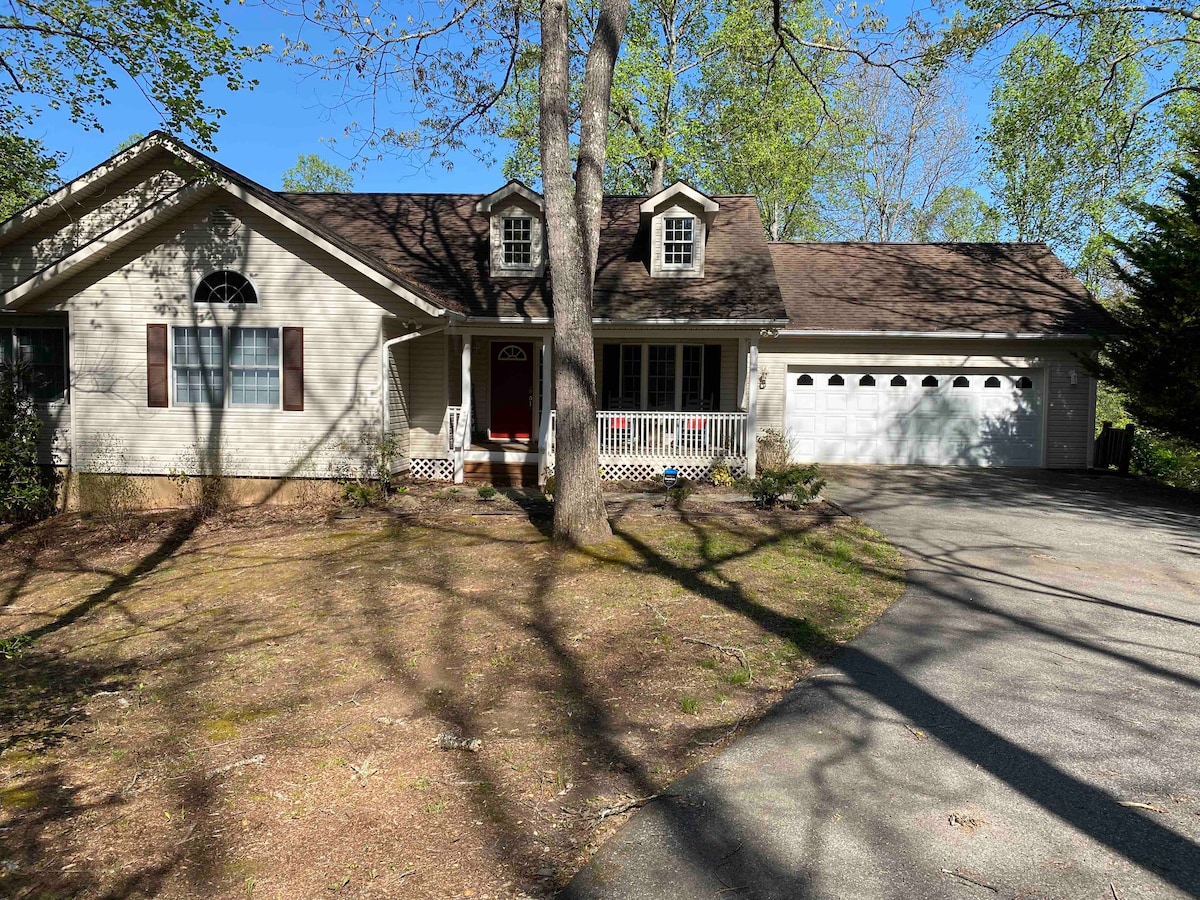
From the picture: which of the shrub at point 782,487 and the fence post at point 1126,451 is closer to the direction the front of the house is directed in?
the shrub

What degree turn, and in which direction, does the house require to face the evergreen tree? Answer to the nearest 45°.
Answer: approximately 90° to its left

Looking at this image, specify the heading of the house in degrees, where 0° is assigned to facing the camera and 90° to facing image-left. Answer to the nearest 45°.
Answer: approximately 0°

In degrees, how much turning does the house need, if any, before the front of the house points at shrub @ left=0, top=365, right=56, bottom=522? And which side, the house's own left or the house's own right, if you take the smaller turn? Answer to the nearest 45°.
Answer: approximately 90° to the house's own right

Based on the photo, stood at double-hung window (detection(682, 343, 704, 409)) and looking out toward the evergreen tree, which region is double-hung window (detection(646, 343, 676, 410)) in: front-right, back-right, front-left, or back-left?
back-right

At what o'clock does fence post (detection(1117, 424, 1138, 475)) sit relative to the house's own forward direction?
The fence post is roughly at 9 o'clock from the house.

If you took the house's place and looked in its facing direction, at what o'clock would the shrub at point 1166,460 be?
The shrub is roughly at 9 o'clock from the house.

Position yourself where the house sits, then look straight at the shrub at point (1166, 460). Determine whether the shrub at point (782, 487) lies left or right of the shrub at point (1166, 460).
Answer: right
